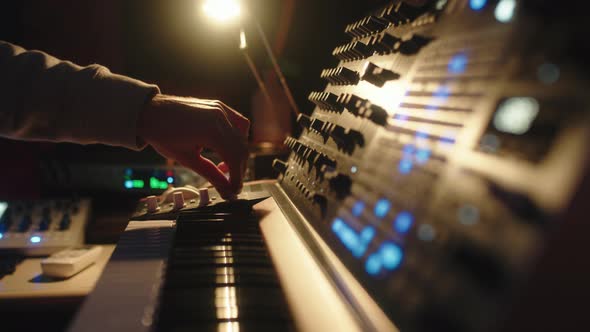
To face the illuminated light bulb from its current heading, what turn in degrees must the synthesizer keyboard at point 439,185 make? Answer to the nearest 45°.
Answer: approximately 45° to its right

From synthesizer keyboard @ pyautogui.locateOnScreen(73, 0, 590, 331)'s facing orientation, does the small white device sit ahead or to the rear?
ahead

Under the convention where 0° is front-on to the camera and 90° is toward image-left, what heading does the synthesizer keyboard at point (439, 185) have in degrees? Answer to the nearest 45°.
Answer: approximately 90°
